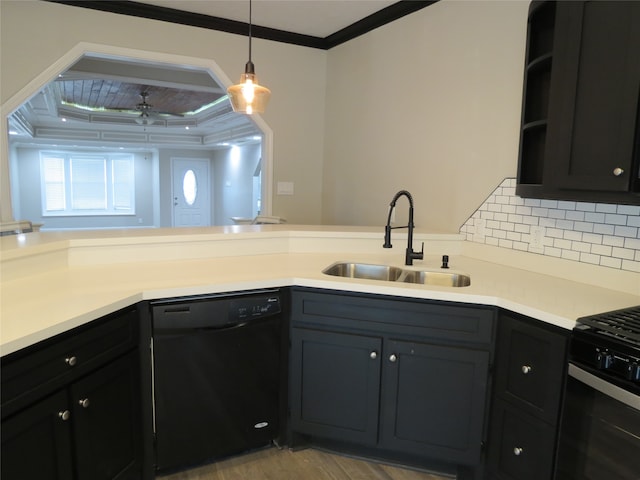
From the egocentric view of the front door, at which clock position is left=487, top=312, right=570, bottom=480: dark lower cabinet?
The dark lower cabinet is roughly at 12 o'clock from the front door.

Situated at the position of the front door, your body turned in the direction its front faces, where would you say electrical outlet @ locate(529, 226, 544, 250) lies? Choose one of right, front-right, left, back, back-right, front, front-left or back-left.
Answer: front

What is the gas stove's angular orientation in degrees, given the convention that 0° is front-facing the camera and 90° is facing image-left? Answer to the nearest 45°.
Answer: approximately 45°

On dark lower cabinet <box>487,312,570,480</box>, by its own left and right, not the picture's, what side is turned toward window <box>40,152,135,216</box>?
right

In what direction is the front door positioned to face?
toward the camera

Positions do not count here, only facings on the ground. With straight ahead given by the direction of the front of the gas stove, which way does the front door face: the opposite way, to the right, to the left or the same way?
to the left

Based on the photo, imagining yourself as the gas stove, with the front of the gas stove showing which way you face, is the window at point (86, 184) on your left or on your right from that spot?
on your right

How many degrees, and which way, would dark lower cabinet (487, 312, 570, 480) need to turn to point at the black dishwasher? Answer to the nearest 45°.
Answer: approximately 45° to its right

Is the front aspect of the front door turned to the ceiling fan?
yes

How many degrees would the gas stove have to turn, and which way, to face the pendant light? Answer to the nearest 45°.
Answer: approximately 45° to its right

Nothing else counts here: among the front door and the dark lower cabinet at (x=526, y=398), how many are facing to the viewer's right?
0

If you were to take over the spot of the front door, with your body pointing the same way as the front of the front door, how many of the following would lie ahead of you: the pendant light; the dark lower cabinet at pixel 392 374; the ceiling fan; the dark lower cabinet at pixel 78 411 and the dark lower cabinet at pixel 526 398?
5

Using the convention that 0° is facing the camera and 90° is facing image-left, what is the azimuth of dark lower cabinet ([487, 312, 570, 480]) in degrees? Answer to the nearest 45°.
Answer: approximately 45°
